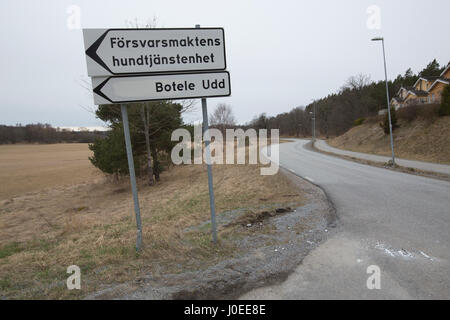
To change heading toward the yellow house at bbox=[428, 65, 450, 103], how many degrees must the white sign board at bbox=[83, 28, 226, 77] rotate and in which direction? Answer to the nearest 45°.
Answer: approximately 135° to its left

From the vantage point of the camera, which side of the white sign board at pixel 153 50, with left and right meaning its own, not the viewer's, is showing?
front

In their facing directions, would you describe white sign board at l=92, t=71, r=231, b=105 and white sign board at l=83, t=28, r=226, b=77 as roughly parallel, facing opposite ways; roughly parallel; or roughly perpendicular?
roughly parallel

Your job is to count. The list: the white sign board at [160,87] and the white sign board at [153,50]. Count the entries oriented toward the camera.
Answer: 2
